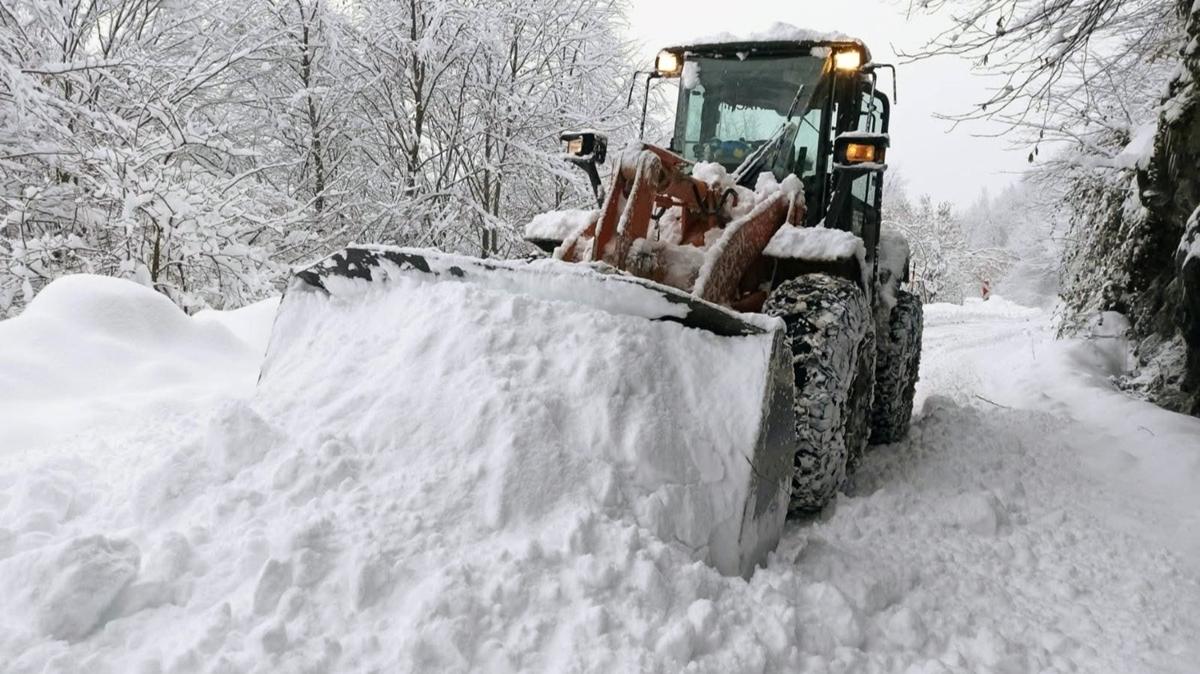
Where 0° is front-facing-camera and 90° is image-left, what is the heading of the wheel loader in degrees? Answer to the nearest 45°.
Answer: approximately 45°
